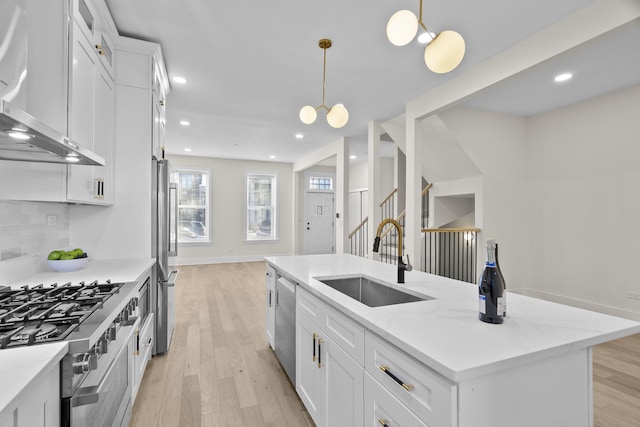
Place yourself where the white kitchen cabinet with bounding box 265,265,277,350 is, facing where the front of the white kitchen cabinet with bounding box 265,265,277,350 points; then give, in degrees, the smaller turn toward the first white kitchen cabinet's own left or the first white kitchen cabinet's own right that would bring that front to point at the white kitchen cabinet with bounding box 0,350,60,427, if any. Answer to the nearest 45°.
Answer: approximately 90° to the first white kitchen cabinet's own left

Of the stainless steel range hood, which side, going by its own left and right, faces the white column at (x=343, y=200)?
left

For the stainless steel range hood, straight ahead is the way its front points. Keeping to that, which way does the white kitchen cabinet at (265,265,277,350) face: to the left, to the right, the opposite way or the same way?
the opposite way

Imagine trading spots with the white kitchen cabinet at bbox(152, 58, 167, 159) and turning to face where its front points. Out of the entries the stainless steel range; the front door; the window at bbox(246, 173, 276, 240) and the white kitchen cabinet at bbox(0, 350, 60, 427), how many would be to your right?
2

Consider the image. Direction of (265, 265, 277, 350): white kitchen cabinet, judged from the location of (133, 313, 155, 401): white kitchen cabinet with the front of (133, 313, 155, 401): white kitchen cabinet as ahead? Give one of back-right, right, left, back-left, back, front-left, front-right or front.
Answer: front

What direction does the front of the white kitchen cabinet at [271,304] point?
to the viewer's left

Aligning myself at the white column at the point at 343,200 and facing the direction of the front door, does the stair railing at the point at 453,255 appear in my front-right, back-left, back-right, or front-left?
back-right

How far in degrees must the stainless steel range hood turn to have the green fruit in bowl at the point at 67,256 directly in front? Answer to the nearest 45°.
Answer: approximately 135° to its left

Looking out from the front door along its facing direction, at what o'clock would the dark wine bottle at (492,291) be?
The dark wine bottle is roughly at 12 o'clock from the front door.

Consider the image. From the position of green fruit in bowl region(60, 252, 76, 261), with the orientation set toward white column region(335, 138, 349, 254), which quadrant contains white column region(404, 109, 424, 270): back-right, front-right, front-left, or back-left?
front-right

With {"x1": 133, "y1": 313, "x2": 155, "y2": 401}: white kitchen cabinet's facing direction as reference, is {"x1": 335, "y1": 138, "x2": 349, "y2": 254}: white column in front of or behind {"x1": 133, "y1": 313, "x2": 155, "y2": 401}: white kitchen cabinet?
in front

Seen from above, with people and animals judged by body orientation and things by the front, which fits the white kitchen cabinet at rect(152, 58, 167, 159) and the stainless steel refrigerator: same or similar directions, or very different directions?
same or similar directions

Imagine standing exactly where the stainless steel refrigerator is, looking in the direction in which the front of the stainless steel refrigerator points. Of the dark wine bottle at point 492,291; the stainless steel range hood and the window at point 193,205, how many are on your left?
1

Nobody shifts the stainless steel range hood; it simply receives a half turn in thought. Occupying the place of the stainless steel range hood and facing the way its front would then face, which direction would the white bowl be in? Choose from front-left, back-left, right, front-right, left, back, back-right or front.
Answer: front-right

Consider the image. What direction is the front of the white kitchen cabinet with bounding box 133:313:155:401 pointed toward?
to the viewer's right

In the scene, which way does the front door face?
toward the camera

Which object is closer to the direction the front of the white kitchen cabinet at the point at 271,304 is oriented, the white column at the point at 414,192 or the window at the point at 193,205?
the window

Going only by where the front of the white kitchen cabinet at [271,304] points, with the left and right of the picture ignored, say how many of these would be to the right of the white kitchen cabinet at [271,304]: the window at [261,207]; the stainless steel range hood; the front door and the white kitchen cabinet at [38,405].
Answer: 2

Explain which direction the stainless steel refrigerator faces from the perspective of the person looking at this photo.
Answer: facing to the right of the viewer

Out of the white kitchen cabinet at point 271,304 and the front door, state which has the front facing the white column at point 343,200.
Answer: the front door

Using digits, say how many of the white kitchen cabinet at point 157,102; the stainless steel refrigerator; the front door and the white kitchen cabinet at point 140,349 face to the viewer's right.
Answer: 3
